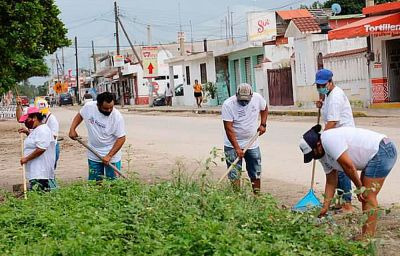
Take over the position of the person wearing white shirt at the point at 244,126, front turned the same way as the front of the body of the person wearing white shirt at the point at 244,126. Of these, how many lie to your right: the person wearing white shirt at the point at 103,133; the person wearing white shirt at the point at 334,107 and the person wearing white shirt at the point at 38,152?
2

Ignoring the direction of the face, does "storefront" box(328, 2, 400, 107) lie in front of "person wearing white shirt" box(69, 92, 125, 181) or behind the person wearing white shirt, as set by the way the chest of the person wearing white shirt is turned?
behind

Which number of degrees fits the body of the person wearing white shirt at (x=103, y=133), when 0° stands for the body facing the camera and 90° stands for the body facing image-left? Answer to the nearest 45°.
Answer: approximately 0°

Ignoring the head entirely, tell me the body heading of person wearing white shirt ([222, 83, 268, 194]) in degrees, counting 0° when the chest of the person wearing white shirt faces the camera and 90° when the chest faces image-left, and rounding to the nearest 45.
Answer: approximately 0°

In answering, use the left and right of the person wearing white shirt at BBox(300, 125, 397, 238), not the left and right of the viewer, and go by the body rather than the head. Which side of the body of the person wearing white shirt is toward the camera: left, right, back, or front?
left

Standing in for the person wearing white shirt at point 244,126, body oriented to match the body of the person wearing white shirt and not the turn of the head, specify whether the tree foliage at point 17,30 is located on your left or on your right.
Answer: on your right

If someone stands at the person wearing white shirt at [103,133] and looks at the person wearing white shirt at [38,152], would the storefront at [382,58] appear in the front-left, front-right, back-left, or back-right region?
back-right

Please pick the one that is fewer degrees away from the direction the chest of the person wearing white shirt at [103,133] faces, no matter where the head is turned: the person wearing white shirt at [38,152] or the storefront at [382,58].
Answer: the person wearing white shirt
